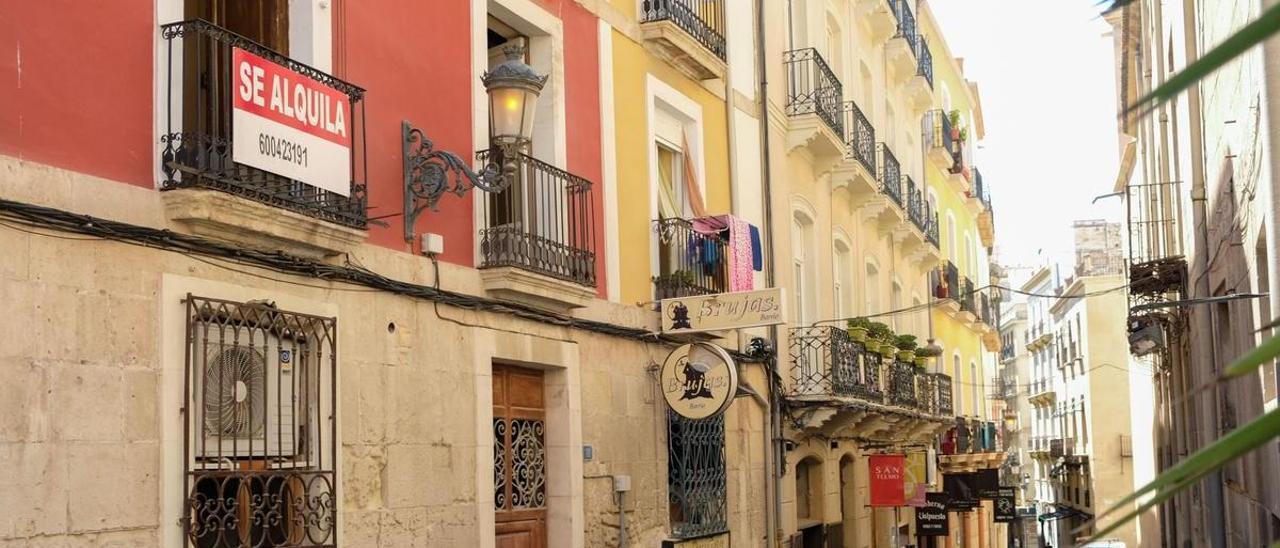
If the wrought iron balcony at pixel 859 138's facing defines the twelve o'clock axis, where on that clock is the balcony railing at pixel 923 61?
The balcony railing is roughly at 8 o'clock from the wrought iron balcony.

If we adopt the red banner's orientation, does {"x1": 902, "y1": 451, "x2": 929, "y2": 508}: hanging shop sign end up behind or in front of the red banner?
behind

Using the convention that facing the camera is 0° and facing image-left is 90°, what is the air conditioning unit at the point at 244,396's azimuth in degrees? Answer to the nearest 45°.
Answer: approximately 315°

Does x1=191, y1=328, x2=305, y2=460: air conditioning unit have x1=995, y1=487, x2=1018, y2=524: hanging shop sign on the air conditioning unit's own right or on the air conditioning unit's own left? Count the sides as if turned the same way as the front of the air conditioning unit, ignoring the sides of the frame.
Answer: on the air conditioning unit's own left

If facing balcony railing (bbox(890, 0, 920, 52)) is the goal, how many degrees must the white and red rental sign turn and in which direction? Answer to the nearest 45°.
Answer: approximately 90° to its left

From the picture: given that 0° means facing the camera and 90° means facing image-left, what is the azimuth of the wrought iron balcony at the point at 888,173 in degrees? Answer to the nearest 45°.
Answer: approximately 315°
